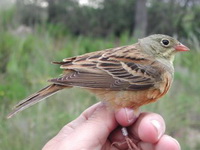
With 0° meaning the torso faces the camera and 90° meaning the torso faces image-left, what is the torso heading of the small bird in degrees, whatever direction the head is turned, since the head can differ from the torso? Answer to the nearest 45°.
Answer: approximately 270°
